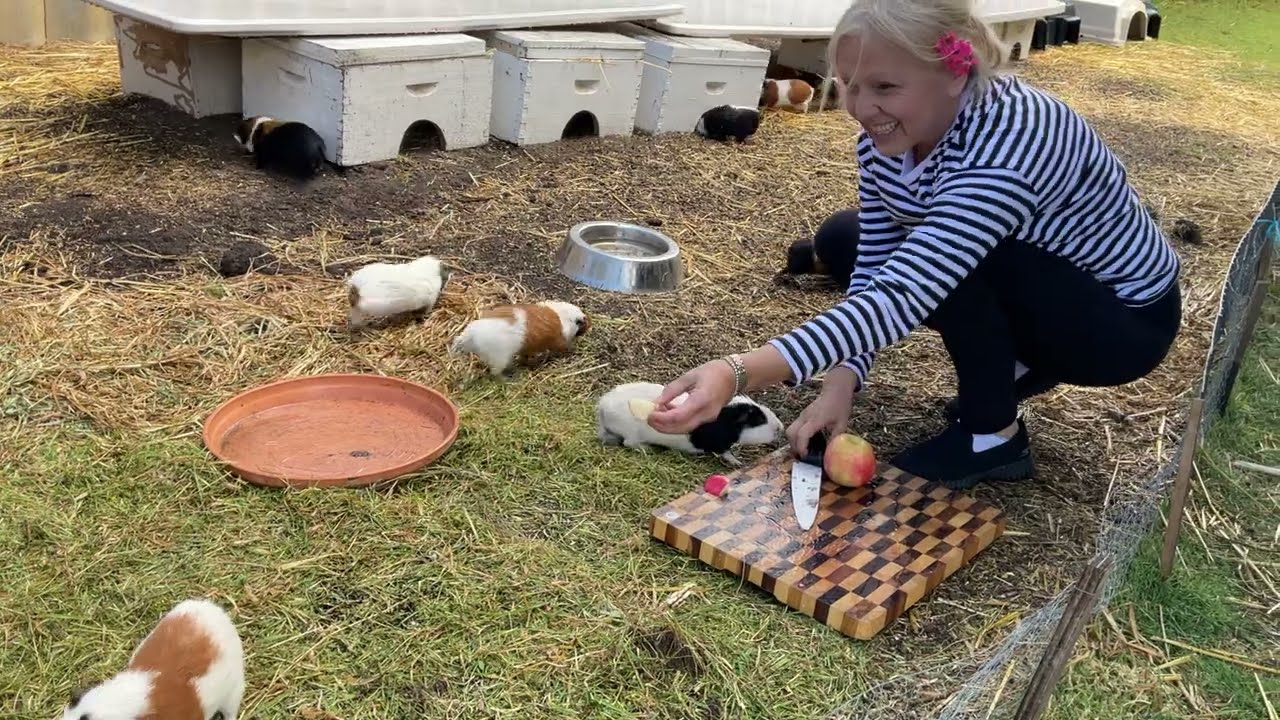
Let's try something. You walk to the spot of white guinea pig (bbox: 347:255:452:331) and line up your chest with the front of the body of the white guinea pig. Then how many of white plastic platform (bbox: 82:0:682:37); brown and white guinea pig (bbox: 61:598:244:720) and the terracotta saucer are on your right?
2

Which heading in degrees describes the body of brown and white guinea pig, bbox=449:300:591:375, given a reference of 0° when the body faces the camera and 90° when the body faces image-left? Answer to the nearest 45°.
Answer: approximately 270°

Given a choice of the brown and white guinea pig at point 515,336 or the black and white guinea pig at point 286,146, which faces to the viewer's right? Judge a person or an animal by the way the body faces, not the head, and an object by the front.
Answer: the brown and white guinea pig

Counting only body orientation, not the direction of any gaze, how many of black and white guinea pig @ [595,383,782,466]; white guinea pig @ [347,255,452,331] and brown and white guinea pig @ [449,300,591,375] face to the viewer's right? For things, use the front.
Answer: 3

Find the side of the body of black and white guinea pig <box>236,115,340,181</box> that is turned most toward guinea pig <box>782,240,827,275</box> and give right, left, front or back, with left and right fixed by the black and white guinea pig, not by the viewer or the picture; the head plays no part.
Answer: back

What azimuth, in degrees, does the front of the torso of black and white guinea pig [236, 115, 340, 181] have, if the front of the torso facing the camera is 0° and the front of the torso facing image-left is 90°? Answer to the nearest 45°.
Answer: approximately 135°

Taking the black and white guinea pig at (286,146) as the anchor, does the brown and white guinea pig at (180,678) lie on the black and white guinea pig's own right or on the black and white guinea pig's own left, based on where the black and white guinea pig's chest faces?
on the black and white guinea pig's own left

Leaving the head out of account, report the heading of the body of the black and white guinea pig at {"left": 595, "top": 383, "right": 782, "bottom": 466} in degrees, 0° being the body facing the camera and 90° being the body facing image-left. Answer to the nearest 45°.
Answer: approximately 270°

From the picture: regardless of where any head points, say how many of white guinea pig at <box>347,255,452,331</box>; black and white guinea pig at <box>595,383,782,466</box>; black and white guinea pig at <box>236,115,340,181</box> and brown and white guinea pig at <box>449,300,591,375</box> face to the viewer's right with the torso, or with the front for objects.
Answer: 3

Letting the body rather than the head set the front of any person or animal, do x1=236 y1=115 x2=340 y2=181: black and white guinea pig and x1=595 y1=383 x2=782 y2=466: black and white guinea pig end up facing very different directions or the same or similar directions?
very different directions
